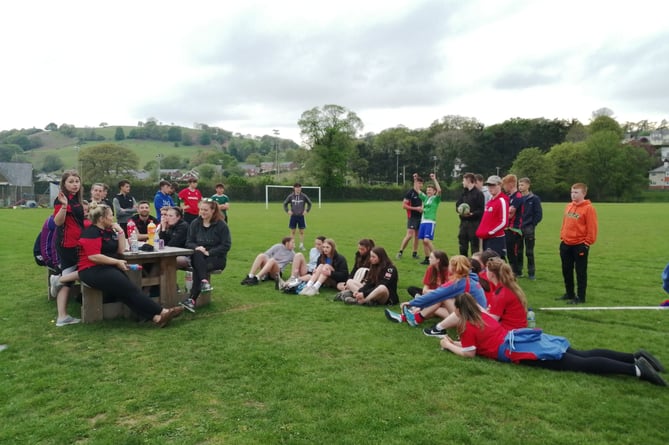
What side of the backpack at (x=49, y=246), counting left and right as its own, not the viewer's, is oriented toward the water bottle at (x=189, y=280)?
back

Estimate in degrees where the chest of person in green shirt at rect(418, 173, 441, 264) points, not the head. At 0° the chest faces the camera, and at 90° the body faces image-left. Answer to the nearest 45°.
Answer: approximately 45°

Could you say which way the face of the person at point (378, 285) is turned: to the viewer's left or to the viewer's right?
to the viewer's left

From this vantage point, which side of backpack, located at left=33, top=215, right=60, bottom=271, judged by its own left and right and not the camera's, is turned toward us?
left

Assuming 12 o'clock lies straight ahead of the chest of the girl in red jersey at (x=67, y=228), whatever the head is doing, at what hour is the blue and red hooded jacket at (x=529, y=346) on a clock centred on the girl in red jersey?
The blue and red hooded jacket is roughly at 12 o'clock from the girl in red jersey.
